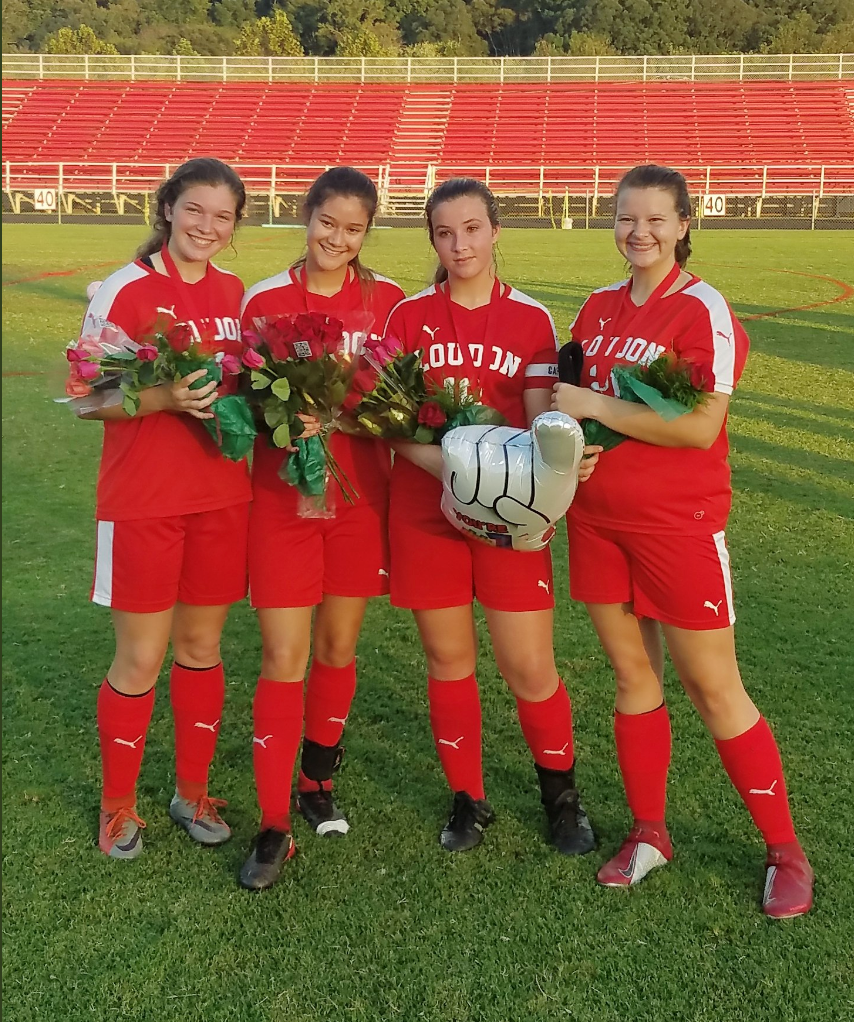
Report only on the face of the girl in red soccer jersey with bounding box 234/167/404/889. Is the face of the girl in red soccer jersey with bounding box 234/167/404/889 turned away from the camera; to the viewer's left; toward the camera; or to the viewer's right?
toward the camera

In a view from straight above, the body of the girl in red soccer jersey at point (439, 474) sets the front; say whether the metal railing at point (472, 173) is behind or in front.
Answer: behind

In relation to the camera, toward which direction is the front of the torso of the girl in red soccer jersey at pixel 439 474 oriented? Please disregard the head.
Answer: toward the camera

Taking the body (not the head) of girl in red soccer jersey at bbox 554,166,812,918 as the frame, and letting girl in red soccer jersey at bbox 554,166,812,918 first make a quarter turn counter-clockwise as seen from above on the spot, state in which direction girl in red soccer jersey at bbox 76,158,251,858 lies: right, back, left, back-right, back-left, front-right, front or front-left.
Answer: back-right

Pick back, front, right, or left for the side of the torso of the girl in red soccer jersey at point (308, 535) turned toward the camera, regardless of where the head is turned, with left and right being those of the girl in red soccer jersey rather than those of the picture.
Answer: front

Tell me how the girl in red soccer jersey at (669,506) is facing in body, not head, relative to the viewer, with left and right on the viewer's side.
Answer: facing the viewer and to the left of the viewer

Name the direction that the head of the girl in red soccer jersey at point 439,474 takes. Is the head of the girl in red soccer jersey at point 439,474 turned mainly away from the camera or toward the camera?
toward the camera

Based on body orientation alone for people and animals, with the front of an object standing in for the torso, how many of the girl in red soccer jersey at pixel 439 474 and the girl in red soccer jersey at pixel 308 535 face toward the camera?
2

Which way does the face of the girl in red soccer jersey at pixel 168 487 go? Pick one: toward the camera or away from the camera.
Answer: toward the camera

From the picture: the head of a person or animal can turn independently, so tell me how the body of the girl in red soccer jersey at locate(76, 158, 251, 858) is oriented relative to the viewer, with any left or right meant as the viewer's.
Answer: facing the viewer and to the right of the viewer
